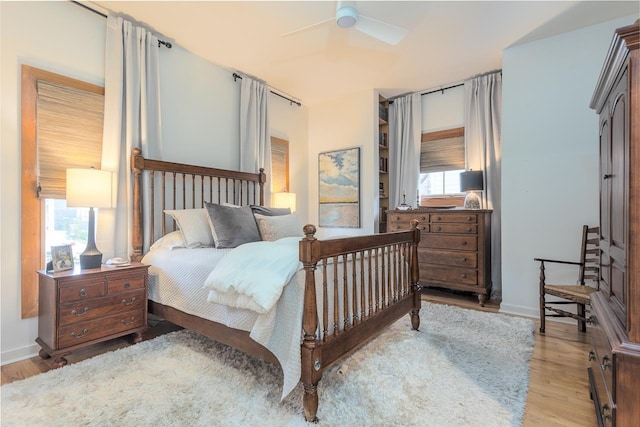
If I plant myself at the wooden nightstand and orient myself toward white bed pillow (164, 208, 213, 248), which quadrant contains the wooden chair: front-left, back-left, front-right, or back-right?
front-right

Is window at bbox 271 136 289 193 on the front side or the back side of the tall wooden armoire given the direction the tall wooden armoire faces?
on the front side

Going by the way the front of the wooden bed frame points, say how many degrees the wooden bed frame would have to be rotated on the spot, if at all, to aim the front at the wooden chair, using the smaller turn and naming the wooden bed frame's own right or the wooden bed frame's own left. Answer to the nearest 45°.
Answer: approximately 45° to the wooden bed frame's own left

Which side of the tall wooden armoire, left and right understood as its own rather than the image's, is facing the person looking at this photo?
left

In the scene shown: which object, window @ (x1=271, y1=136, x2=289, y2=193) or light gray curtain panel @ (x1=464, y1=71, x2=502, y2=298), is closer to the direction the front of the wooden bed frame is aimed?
the light gray curtain panel

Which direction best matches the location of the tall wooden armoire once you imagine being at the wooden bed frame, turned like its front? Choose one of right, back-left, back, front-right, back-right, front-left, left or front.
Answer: front

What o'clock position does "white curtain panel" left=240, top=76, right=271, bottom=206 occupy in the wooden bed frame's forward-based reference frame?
The white curtain panel is roughly at 7 o'clock from the wooden bed frame.

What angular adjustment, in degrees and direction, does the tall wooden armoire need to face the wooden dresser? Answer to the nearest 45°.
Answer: approximately 45° to its right

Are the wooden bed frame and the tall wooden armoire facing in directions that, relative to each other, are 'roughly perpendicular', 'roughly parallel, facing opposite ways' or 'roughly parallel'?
roughly parallel, facing opposite ways

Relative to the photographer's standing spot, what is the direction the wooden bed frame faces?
facing the viewer and to the right of the viewer

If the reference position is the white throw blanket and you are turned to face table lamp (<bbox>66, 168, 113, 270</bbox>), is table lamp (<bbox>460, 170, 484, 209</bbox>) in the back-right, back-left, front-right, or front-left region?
back-right

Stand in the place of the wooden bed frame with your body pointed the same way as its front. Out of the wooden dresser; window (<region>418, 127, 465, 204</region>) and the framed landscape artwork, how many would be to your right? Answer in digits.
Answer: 0

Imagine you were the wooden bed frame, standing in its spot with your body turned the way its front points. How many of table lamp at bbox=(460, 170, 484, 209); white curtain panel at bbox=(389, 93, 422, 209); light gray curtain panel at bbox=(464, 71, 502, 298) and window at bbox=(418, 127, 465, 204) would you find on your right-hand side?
0

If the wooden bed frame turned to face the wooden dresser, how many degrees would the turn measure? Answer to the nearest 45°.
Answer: approximately 90° to its left

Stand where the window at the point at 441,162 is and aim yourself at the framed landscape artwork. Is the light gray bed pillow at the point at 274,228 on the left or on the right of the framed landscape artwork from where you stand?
left

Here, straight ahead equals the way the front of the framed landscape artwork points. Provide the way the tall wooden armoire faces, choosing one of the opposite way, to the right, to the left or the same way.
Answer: to the right

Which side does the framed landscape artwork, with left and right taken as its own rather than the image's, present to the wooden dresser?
left
